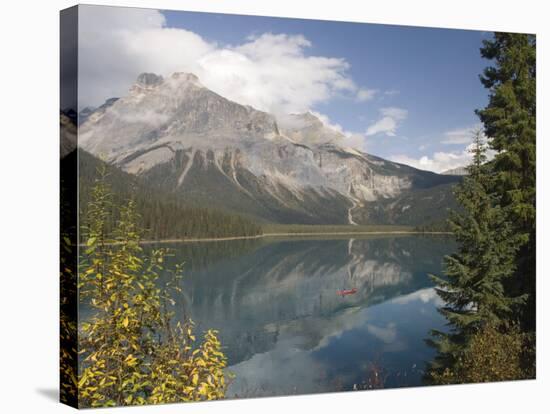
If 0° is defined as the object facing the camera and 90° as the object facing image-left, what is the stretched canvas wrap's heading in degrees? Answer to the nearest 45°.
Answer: approximately 315°
